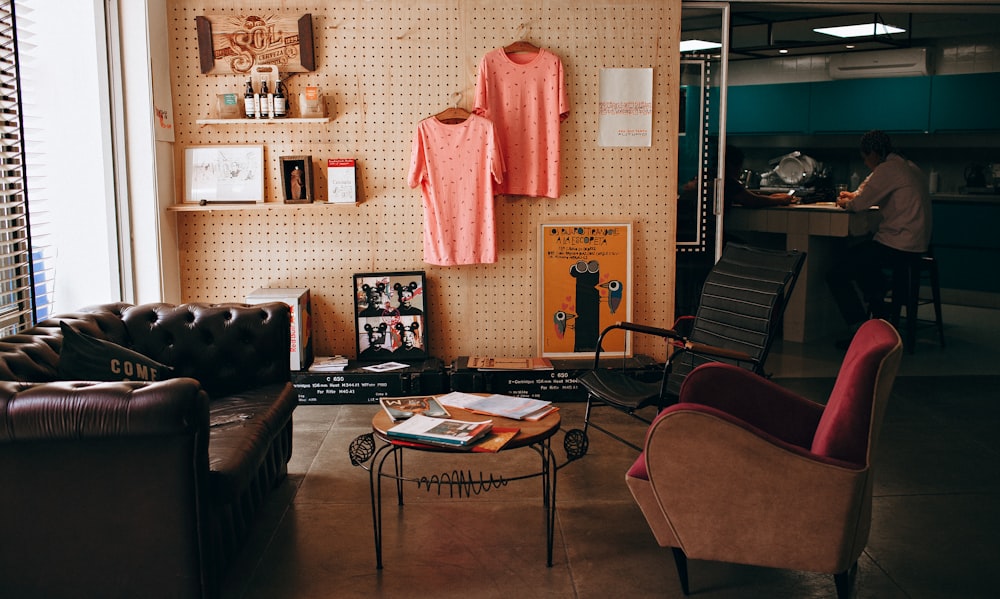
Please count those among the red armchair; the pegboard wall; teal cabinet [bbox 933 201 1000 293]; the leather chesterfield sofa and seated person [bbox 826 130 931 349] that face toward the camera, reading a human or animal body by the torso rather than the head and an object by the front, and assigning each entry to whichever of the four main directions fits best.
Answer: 2

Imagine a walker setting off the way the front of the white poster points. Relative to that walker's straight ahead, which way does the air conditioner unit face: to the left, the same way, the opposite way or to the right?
the same way

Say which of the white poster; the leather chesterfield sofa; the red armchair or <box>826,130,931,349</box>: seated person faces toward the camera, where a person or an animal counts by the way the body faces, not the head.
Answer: the white poster

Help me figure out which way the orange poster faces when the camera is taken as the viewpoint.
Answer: facing the viewer

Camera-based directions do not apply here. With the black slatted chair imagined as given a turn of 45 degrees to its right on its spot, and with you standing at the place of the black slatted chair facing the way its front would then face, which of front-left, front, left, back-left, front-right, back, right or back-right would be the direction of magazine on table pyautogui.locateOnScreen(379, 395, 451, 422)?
front-left

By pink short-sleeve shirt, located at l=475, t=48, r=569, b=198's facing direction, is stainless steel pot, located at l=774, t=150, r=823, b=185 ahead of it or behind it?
behind

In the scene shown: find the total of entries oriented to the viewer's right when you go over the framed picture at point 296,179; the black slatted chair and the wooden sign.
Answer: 0

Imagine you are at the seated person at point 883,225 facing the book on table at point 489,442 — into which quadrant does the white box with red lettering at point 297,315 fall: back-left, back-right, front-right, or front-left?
front-right

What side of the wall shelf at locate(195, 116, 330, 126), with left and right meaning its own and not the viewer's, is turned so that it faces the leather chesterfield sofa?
front

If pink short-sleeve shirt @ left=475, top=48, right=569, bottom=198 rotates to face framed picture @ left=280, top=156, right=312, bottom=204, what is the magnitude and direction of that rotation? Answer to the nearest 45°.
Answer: approximately 90° to its right

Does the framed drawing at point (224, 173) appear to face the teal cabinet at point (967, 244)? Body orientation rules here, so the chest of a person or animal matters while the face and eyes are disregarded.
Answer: no

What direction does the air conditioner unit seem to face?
toward the camera

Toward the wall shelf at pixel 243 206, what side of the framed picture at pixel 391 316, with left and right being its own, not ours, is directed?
right

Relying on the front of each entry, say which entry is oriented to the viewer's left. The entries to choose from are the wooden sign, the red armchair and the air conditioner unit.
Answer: the red armchair

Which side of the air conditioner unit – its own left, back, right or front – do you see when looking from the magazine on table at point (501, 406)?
front

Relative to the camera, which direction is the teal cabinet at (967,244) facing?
toward the camera

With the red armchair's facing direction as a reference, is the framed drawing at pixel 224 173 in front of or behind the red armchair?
in front

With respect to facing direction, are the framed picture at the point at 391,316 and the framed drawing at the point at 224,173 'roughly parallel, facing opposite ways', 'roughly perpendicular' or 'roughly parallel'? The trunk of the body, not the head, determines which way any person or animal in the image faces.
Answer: roughly parallel
